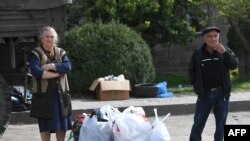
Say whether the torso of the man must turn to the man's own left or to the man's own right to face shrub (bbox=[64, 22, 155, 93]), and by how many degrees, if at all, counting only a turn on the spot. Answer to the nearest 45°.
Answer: approximately 135° to the man's own right

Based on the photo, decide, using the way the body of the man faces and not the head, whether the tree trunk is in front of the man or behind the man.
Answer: behind

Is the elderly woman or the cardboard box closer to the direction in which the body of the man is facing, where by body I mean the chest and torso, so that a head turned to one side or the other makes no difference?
the elderly woman

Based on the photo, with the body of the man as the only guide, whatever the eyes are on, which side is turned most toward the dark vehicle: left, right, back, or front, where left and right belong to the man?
right

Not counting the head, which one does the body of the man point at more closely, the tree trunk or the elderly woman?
the elderly woman

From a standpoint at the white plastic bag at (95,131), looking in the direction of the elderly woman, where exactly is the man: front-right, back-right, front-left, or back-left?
back-right

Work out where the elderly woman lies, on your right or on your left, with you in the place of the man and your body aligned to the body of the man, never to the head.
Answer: on your right

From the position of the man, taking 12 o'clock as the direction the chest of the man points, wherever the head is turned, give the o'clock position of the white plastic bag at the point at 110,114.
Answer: The white plastic bag is roughly at 2 o'clock from the man.

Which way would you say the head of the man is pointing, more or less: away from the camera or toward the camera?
toward the camera

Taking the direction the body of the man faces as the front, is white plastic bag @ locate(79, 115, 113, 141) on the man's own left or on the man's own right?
on the man's own right

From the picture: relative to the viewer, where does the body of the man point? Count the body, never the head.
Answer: toward the camera

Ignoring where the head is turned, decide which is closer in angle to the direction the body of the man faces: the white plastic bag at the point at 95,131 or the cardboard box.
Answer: the white plastic bag
